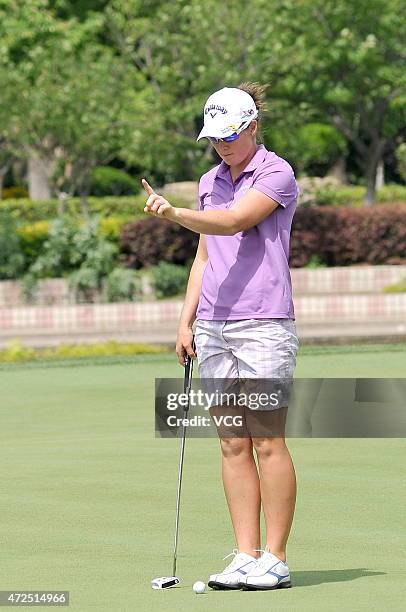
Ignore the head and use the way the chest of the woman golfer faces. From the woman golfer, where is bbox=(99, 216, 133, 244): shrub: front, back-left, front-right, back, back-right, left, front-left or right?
back-right

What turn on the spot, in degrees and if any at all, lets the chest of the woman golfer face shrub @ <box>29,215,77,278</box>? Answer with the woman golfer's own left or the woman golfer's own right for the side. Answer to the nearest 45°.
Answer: approximately 135° to the woman golfer's own right

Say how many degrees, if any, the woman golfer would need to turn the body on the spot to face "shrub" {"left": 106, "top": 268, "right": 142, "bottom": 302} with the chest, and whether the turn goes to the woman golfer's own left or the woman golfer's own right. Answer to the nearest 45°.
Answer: approximately 135° to the woman golfer's own right

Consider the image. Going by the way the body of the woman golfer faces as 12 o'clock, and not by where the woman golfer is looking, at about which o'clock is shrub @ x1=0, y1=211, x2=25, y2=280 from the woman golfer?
The shrub is roughly at 4 o'clock from the woman golfer.

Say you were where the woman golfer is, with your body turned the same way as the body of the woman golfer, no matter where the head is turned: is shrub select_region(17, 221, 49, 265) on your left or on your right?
on your right

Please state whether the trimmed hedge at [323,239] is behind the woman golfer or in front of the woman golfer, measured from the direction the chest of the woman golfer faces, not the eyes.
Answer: behind

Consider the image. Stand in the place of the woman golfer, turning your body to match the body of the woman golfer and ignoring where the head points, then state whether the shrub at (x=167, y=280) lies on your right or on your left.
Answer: on your right

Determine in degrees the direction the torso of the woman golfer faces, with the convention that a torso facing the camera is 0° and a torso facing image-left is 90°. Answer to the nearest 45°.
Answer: approximately 45°

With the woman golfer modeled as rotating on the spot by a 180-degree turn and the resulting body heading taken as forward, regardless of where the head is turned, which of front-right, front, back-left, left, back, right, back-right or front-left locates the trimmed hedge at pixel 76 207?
front-left

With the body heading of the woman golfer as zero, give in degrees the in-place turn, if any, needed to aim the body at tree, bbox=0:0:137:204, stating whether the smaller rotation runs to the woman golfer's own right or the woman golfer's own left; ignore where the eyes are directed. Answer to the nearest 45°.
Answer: approximately 135° to the woman golfer's own right

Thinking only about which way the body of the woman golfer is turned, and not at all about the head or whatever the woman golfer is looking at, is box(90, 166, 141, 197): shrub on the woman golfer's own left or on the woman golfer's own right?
on the woman golfer's own right
